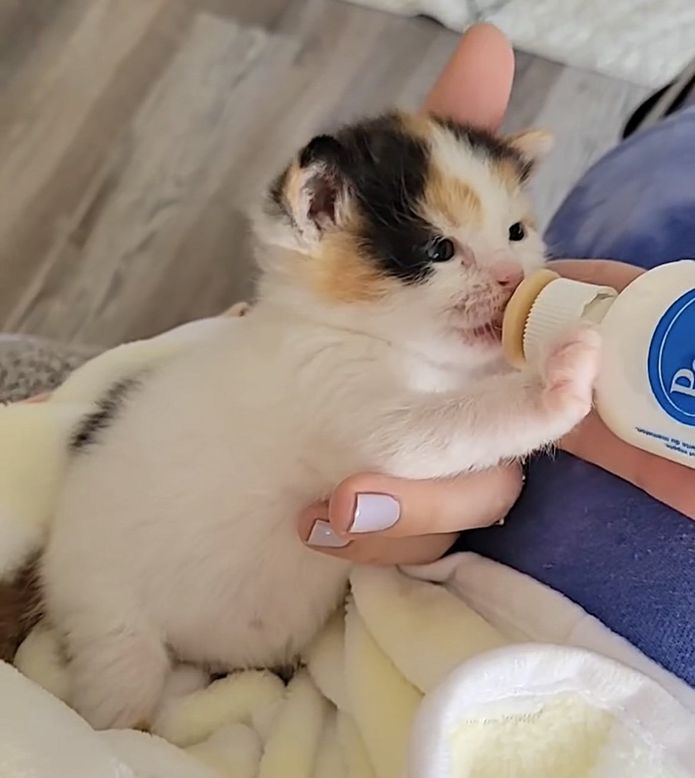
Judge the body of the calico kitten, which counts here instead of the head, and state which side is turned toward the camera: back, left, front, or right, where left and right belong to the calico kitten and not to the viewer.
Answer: right
